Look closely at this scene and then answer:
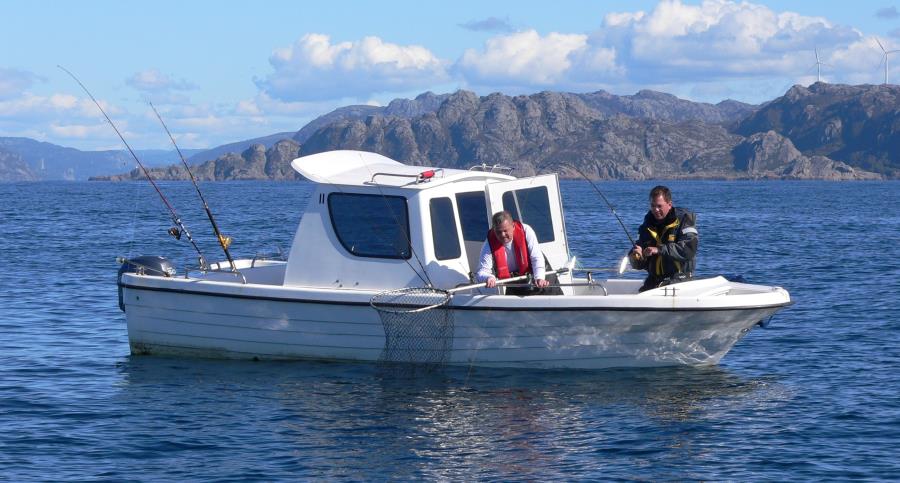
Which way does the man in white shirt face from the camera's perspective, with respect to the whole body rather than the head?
toward the camera

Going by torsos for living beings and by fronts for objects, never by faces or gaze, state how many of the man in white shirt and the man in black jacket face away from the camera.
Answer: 0

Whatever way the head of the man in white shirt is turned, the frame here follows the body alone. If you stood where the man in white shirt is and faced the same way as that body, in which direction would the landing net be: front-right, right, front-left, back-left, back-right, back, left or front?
right

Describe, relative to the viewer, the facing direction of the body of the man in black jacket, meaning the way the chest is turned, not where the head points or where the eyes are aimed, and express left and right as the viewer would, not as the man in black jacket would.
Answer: facing the viewer and to the left of the viewer

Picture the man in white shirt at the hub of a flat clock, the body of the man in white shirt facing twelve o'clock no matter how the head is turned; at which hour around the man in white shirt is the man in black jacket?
The man in black jacket is roughly at 9 o'clock from the man in white shirt.

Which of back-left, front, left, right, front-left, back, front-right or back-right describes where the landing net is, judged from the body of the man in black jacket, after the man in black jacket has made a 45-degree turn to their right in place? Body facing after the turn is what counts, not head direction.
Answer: front

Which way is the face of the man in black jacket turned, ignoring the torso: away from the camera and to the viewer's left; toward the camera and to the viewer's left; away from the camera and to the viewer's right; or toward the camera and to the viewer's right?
toward the camera and to the viewer's left

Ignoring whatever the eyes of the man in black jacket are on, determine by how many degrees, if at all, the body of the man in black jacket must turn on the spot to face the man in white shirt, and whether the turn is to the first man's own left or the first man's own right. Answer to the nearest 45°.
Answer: approximately 45° to the first man's own right

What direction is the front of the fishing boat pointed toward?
to the viewer's right
